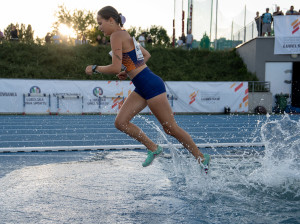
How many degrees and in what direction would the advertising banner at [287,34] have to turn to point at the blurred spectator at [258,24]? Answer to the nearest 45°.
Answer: approximately 135° to its right

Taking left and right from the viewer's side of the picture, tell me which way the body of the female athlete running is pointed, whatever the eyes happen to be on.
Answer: facing to the left of the viewer

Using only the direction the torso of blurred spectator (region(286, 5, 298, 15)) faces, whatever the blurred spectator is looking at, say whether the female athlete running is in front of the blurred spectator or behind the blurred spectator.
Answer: in front

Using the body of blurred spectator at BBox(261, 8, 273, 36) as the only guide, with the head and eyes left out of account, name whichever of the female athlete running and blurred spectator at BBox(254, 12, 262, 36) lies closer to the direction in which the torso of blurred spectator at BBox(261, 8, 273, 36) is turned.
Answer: the female athlete running

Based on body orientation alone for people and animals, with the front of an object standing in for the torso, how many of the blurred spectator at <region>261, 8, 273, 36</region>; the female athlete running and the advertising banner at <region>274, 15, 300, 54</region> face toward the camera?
2

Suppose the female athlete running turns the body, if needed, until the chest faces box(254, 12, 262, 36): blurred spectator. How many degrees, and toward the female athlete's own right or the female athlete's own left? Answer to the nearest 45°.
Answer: approximately 90° to the female athlete's own right

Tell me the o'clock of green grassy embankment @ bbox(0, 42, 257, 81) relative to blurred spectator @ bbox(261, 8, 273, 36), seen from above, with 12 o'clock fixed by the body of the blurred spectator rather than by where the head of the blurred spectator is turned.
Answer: The green grassy embankment is roughly at 3 o'clock from the blurred spectator.

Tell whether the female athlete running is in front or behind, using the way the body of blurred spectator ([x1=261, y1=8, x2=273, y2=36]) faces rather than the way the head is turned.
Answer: in front

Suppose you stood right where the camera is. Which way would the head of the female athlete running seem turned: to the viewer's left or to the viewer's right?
to the viewer's left

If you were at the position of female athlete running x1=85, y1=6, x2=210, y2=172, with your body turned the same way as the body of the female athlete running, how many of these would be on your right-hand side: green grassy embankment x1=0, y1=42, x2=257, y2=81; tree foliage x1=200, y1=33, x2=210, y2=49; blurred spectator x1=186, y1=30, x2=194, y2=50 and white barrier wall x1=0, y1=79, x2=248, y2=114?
4

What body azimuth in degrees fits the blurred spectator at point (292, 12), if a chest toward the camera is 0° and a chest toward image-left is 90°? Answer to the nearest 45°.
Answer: approximately 0°

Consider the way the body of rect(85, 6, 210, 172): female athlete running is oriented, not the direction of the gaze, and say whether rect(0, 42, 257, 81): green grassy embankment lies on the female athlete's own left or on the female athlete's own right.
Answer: on the female athlete's own right
